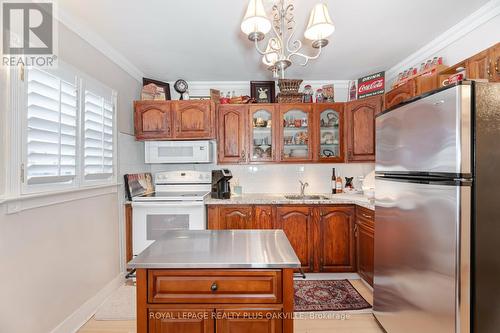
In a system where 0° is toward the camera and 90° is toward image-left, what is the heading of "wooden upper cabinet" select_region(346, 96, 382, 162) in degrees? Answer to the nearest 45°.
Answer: approximately 45°

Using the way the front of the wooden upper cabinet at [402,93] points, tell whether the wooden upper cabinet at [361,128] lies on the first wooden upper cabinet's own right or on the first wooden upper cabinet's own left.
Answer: on the first wooden upper cabinet's own right

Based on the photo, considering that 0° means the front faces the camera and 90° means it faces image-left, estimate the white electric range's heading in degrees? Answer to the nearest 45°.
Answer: approximately 0°

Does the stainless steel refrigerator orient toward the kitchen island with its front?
yes

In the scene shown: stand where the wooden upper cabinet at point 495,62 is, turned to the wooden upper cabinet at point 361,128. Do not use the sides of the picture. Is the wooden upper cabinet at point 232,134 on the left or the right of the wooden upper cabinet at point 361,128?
left

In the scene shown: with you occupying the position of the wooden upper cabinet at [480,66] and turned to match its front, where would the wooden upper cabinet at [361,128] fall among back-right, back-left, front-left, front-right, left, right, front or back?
right

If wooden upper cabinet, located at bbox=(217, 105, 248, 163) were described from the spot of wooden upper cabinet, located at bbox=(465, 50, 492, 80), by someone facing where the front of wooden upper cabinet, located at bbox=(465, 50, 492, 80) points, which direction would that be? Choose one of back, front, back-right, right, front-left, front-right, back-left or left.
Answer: front-right

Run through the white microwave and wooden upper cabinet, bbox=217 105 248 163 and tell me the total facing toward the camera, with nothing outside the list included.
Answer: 2

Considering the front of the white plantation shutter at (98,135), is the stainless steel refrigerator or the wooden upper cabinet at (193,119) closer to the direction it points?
the stainless steel refrigerator

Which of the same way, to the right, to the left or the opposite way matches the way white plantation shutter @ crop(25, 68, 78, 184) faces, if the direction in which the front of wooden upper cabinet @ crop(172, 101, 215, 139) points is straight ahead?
to the left

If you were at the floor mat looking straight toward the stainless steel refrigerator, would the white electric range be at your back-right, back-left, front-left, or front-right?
back-right

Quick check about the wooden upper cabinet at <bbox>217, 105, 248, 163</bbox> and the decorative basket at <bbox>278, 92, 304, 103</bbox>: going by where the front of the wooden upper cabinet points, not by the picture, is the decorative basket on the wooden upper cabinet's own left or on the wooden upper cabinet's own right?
on the wooden upper cabinet's own left

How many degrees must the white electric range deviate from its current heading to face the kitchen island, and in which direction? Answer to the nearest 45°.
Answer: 0° — it already faces it
